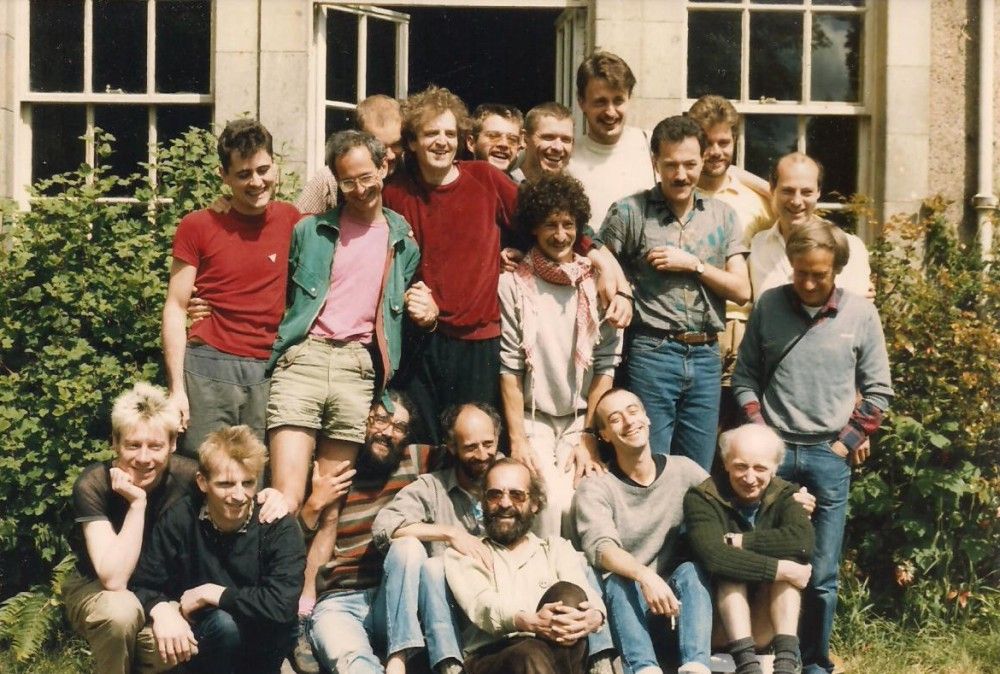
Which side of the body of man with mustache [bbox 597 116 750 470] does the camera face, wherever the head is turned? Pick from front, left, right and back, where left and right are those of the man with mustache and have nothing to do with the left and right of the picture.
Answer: front

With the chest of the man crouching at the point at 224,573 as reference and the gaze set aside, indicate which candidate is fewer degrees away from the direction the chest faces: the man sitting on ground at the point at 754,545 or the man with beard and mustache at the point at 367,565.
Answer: the man sitting on ground

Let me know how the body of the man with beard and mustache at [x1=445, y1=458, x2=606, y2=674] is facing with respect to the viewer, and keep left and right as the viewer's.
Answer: facing the viewer

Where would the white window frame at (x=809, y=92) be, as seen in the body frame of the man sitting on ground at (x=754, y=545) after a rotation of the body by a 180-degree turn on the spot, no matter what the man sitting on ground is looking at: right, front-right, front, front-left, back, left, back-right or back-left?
front

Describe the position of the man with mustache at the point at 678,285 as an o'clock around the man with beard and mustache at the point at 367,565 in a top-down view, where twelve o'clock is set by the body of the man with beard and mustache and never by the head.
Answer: The man with mustache is roughly at 9 o'clock from the man with beard and mustache.

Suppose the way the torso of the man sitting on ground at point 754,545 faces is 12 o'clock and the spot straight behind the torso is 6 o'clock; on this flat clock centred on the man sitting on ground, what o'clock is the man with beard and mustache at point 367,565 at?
The man with beard and mustache is roughly at 3 o'clock from the man sitting on ground.

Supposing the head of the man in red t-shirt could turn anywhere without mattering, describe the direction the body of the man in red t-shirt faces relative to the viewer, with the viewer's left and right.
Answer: facing the viewer and to the right of the viewer

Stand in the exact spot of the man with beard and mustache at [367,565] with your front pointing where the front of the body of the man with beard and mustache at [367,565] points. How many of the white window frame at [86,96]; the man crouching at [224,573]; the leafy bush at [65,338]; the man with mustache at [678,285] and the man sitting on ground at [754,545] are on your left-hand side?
2

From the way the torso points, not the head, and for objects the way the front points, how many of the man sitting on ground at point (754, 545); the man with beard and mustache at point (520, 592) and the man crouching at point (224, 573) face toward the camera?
3

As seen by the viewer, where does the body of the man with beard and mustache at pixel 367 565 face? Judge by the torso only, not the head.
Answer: toward the camera

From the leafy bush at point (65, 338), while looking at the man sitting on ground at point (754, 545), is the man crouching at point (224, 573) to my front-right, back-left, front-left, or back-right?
front-right

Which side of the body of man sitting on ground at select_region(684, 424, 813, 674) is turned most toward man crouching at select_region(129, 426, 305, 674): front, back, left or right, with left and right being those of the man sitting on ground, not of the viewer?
right

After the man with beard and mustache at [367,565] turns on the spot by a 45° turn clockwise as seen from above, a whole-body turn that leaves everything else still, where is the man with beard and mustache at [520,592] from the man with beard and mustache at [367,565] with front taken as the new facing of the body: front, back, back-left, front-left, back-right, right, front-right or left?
left

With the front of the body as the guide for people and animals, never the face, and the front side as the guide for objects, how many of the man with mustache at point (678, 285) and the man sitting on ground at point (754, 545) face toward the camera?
2
